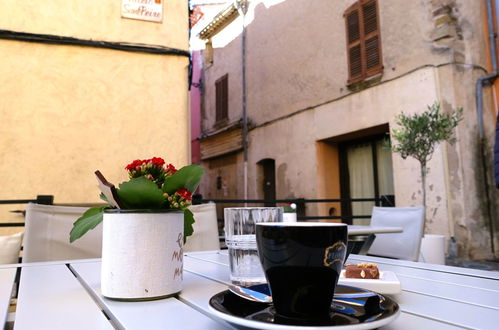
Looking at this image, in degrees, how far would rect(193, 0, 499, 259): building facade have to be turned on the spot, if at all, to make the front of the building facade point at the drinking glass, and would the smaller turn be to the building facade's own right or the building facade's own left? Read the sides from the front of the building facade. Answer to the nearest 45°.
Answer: approximately 45° to the building facade's own left

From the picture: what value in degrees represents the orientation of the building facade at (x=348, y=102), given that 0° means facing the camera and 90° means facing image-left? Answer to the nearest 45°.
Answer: approximately 45°

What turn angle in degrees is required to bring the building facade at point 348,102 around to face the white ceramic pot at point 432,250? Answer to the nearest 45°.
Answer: approximately 45° to its left
